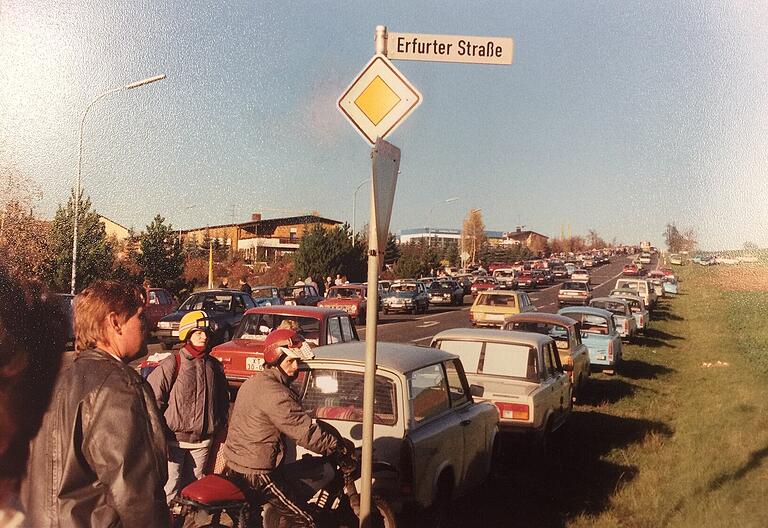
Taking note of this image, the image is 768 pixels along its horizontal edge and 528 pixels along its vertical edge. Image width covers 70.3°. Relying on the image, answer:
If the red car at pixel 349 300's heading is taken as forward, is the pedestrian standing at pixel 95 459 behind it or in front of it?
in front

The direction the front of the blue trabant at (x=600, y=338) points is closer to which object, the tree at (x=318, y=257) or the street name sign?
the tree

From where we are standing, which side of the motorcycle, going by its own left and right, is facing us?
right

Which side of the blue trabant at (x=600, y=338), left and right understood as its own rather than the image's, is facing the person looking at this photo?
back

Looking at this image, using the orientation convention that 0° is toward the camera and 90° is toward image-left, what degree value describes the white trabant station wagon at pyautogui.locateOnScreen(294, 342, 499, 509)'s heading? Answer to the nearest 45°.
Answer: approximately 225°

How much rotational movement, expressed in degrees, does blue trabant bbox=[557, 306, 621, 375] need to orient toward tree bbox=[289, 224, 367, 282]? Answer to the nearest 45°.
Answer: approximately 45° to its left

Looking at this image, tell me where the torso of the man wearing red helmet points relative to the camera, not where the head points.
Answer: to the viewer's right

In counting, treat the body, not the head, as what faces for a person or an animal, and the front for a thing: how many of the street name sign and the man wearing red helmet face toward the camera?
1

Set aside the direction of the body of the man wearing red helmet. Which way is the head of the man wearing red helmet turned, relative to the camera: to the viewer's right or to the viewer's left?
to the viewer's right

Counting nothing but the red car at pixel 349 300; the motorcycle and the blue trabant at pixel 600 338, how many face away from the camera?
1
